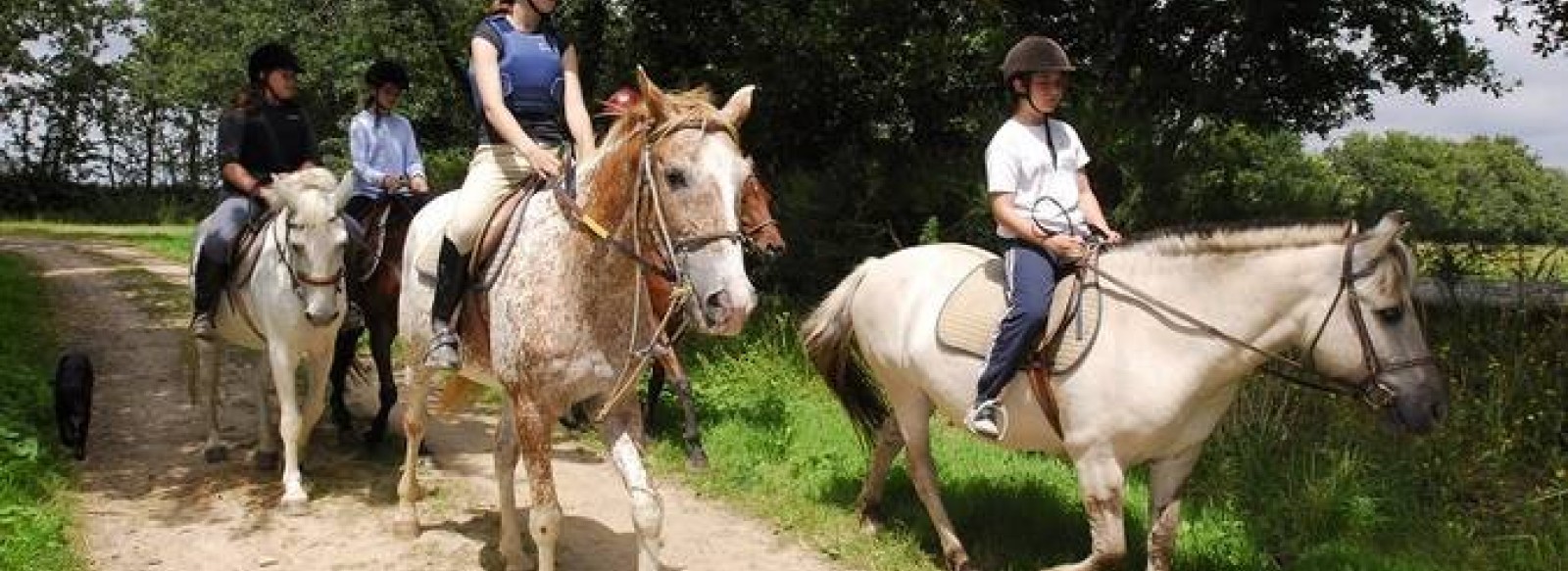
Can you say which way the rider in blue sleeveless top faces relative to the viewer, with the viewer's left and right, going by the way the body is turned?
facing the viewer and to the right of the viewer

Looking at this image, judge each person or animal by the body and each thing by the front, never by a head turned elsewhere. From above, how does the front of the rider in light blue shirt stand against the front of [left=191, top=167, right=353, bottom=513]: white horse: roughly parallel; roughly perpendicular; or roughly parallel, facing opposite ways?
roughly parallel

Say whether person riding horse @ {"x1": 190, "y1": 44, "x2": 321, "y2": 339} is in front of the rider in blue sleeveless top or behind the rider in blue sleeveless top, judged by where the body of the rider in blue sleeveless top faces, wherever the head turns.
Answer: behind

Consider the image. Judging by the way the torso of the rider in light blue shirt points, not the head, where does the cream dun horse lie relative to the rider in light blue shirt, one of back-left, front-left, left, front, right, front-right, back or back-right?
front

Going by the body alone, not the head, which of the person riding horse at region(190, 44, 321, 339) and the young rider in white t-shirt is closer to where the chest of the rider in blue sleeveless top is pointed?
the young rider in white t-shirt

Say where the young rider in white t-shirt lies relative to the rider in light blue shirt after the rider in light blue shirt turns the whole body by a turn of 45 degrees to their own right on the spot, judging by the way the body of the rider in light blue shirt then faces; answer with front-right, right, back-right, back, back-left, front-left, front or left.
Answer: front-left

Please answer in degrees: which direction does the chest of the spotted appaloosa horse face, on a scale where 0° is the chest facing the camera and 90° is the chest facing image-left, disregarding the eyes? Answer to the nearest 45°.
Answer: approximately 315°

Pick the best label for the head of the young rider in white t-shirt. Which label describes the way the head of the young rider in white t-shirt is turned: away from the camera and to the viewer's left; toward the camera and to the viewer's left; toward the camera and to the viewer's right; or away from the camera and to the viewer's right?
toward the camera and to the viewer's right

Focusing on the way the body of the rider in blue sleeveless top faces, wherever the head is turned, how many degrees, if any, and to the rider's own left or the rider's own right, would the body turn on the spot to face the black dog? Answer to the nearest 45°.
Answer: approximately 180°
